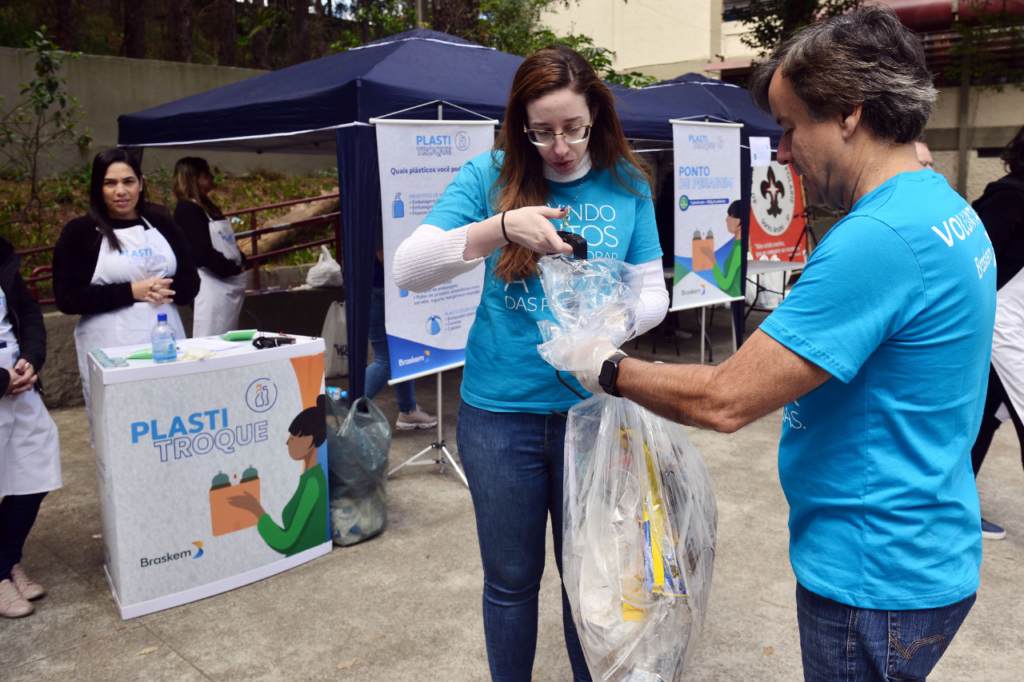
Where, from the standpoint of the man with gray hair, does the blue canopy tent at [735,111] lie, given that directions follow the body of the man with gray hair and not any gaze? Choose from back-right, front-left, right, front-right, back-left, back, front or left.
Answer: right

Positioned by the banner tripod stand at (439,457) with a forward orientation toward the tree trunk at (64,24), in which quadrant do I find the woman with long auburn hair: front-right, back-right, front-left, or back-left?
back-left

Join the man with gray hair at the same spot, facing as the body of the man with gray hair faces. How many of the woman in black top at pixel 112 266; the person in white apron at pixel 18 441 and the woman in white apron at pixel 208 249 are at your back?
0

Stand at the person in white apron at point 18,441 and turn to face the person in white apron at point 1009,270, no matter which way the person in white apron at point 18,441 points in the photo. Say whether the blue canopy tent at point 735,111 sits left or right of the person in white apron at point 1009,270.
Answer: left

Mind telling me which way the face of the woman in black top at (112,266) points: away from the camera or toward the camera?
toward the camera

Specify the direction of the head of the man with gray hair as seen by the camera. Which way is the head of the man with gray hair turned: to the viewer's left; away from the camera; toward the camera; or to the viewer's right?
to the viewer's left

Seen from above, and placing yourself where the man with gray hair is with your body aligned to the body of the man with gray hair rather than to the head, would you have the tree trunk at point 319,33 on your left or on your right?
on your right

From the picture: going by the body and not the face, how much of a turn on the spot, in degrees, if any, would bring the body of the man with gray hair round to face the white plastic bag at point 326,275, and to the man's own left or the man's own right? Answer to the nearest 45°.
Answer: approximately 45° to the man's own right

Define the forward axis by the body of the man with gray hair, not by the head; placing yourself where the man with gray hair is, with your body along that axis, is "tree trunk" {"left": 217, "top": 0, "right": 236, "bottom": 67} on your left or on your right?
on your right

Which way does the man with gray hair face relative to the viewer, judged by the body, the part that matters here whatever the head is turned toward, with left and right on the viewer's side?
facing to the left of the viewer

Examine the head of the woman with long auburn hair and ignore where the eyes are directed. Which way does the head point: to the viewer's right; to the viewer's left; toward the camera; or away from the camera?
toward the camera
